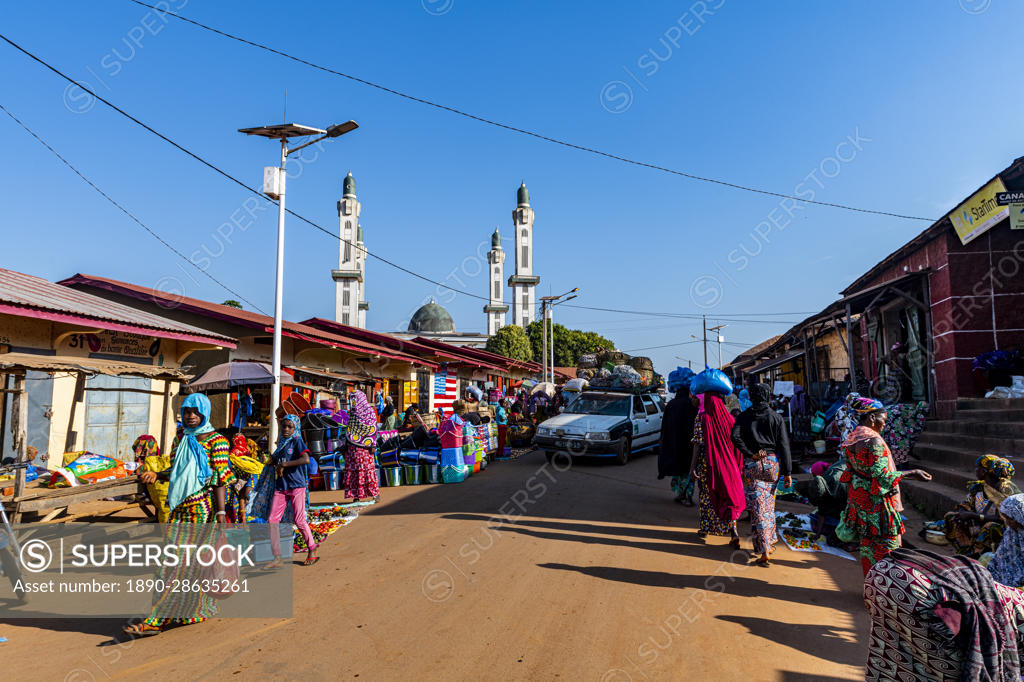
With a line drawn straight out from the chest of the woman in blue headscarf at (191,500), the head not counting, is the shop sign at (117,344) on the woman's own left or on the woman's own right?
on the woman's own right

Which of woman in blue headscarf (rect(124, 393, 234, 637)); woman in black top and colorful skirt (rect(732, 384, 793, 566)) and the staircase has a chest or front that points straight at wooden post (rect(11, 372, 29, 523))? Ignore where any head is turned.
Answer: the staircase

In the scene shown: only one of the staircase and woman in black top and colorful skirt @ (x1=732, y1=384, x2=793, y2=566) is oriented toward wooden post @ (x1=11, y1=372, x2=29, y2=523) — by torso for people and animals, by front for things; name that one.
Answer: the staircase

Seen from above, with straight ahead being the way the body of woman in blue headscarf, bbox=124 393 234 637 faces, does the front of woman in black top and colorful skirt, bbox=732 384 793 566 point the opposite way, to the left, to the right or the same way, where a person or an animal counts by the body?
the opposite way

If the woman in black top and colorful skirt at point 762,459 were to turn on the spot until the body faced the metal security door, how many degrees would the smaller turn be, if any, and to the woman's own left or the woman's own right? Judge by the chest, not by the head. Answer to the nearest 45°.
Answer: approximately 90° to the woman's own left

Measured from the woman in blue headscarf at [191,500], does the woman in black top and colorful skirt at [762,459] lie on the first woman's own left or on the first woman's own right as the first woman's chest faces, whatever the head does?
on the first woman's own left

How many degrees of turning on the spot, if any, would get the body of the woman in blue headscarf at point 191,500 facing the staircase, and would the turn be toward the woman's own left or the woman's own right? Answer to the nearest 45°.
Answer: approximately 135° to the woman's own left

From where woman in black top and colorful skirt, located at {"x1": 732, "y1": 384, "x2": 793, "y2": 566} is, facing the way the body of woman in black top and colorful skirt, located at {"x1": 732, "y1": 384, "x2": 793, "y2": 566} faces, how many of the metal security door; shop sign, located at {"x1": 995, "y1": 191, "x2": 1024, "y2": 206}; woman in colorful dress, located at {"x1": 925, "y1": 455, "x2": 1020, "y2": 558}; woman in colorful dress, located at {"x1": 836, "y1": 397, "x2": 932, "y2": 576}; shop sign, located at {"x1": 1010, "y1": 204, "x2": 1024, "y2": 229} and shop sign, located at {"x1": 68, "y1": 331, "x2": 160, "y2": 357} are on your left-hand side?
2

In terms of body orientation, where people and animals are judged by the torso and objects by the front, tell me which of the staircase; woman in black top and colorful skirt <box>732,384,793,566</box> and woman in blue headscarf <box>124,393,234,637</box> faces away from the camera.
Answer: the woman in black top and colorful skirt

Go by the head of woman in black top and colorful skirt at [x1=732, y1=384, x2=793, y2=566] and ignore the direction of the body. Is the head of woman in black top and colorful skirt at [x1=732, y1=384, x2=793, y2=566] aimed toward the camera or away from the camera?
away from the camera

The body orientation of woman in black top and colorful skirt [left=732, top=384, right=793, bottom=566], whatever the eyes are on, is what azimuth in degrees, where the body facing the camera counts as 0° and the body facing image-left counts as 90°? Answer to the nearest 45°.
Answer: approximately 180°

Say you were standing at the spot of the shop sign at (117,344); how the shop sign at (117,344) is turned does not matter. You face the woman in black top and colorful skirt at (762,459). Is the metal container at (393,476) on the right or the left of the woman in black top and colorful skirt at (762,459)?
left

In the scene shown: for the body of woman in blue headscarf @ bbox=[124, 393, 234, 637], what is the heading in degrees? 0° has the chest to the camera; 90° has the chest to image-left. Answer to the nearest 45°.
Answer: approximately 45°
